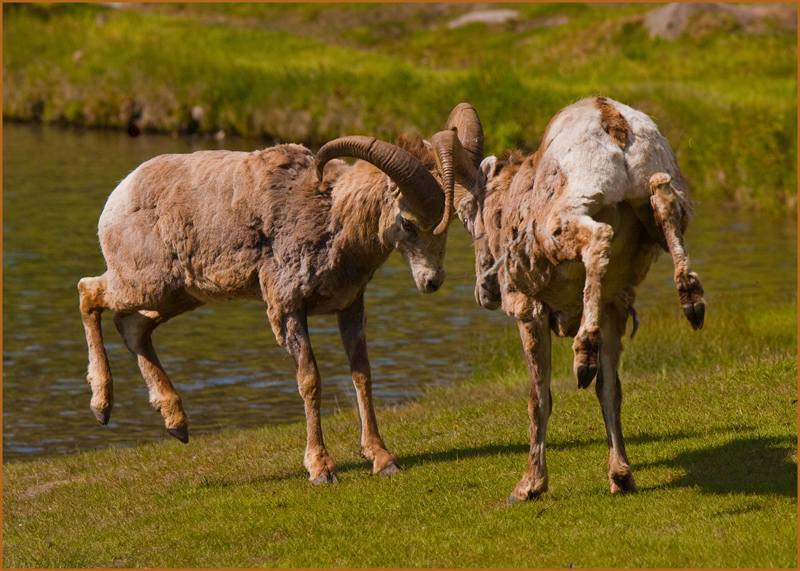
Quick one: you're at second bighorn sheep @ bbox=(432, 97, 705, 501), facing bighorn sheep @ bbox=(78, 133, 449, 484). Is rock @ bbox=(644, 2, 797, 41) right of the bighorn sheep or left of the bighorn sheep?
right

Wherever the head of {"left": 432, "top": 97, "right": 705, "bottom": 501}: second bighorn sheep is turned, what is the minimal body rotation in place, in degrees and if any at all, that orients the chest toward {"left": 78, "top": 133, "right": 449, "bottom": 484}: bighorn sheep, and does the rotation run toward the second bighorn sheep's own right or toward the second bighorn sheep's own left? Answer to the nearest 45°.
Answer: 0° — it already faces it

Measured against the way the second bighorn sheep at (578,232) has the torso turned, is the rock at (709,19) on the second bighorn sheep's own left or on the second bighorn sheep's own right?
on the second bighorn sheep's own right

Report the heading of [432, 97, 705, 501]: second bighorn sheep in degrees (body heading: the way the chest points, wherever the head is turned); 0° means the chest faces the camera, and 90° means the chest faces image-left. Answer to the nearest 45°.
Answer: approximately 135°
